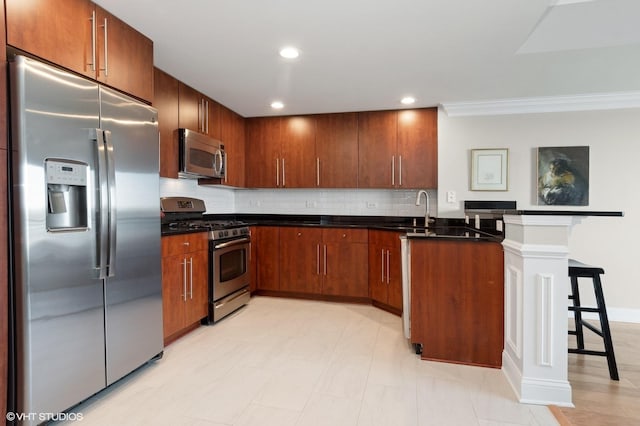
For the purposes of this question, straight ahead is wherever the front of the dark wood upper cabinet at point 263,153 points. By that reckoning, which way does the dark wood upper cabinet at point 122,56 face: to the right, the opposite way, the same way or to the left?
to the left

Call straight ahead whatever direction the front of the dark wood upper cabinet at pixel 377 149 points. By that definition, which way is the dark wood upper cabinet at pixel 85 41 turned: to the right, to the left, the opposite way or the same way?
to the left

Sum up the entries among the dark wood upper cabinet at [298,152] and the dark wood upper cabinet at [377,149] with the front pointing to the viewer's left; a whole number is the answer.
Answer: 0

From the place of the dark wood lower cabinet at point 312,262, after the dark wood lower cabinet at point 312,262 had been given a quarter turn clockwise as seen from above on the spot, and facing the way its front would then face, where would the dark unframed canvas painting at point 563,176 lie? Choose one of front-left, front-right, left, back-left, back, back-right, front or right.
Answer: back

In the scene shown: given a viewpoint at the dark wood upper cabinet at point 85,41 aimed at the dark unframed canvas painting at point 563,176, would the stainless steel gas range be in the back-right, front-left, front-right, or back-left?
front-left

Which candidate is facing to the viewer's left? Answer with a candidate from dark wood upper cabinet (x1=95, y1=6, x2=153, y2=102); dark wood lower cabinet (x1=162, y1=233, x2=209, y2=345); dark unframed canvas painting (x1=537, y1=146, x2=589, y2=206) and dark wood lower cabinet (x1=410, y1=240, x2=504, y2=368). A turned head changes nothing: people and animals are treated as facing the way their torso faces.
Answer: dark wood lower cabinet (x1=410, y1=240, x2=504, y2=368)

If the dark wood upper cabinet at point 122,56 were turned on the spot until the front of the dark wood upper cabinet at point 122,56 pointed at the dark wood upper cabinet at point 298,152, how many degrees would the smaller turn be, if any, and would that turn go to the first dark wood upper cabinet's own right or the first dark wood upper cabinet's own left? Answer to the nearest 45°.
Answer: approximately 90° to the first dark wood upper cabinet's own left

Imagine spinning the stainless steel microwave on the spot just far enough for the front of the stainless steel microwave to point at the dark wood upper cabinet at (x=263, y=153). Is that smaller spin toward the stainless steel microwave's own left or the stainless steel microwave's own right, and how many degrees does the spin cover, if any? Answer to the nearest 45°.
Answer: approximately 90° to the stainless steel microwave's own left

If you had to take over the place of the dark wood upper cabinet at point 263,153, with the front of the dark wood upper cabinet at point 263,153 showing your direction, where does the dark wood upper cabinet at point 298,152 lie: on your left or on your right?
on your left

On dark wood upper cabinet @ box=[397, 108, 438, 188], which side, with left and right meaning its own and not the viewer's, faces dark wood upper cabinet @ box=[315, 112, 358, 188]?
right

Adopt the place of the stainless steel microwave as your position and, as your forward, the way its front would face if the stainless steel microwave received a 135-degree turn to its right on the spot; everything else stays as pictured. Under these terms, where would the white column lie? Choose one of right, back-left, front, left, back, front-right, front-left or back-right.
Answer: back-left

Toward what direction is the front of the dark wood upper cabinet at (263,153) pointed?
toward the camera

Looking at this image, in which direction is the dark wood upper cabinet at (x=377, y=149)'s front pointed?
toward the camera

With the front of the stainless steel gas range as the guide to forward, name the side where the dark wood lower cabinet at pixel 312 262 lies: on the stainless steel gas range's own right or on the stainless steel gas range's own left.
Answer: on the stainless steel gas range's own left

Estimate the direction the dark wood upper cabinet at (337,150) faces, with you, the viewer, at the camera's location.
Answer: facing the viewer

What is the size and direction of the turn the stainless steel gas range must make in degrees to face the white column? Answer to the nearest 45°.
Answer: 0° — it already faces it

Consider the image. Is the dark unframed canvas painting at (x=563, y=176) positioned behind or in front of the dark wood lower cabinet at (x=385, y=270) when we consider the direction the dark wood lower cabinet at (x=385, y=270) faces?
behind
